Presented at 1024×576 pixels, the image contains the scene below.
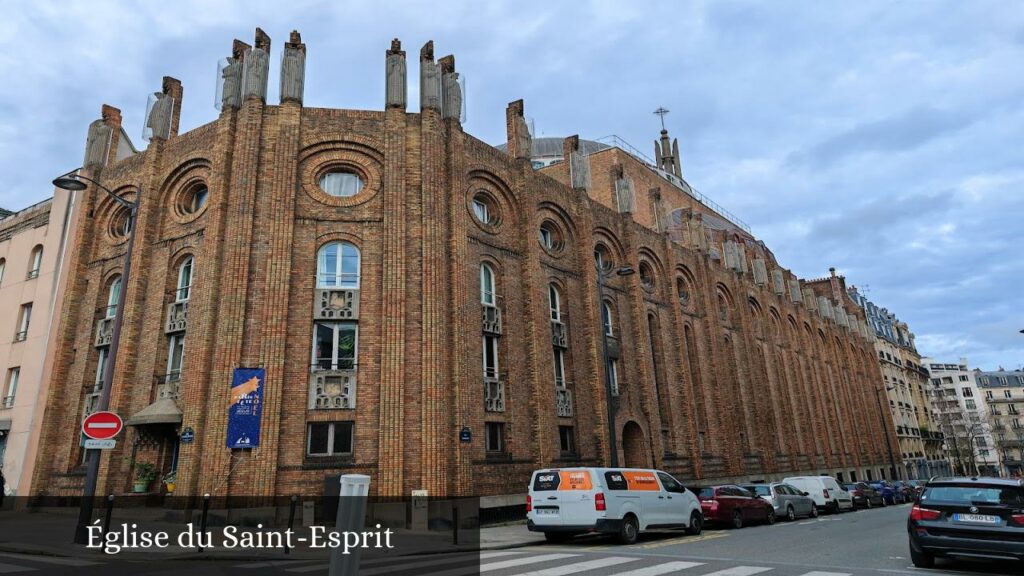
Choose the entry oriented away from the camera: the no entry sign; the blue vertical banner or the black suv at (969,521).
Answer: the black suv

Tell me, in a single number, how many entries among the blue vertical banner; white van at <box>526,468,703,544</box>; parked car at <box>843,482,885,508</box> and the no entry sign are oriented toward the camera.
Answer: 2

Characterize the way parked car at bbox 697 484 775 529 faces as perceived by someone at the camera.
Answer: facing away from the viewer and to the right of the viewer

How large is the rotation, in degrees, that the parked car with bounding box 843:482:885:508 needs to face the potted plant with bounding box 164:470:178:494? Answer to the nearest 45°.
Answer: approximately 180°

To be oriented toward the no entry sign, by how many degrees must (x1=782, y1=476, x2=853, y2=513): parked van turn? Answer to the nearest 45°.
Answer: approximately 180°

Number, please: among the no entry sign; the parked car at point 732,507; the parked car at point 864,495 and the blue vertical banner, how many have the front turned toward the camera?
2

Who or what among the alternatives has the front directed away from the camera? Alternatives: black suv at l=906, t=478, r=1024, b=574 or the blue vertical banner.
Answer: the black suv

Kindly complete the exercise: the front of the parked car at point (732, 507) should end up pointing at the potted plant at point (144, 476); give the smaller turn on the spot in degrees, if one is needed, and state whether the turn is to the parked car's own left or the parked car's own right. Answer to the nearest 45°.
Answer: approximately 135° to the parked car's own left

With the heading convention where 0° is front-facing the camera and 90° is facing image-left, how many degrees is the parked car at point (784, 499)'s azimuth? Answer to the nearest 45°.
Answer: approximately 225°

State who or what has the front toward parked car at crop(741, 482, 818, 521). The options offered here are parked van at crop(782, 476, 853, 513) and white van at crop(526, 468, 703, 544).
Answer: the white van

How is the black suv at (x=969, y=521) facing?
away from the camera

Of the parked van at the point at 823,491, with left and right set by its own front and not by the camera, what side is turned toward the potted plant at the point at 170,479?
back

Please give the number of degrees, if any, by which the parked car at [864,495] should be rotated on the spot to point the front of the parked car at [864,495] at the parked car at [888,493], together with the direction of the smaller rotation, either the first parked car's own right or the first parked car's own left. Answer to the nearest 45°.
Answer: approximately 45° to the first parked car's own left

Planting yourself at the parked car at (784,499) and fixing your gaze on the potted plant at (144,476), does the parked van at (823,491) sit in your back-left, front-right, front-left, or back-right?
back-right

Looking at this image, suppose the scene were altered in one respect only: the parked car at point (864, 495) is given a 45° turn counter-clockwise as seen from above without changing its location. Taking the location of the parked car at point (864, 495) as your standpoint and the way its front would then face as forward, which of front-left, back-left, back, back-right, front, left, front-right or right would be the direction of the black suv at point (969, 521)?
back

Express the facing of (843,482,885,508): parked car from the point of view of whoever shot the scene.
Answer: facing away from the viewer and to the right of the viewer
